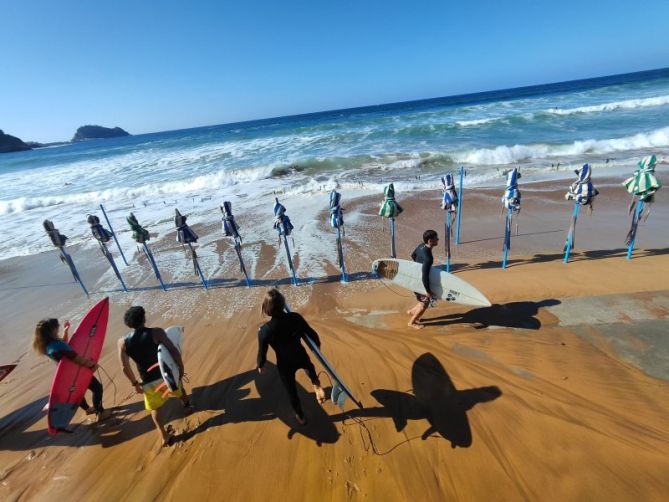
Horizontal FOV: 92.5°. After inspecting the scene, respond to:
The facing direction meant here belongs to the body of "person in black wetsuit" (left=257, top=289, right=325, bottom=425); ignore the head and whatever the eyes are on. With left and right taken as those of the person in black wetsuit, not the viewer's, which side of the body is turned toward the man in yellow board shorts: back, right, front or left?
left

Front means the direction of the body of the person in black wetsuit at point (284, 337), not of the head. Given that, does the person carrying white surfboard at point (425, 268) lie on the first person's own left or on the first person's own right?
on the first person's own right

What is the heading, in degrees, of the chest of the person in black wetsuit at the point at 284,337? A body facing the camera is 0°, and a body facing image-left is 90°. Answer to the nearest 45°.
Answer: approximately 180°
